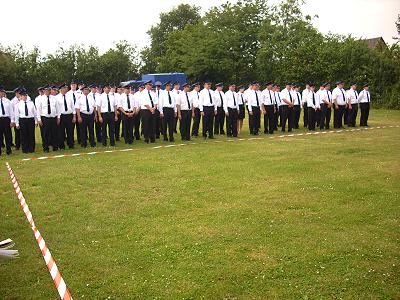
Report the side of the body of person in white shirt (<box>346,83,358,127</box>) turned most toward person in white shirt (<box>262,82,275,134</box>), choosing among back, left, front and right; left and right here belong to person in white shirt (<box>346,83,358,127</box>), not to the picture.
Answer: right

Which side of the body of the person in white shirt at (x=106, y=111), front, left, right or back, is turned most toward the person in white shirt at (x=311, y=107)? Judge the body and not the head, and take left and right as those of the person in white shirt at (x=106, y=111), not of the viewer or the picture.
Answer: left

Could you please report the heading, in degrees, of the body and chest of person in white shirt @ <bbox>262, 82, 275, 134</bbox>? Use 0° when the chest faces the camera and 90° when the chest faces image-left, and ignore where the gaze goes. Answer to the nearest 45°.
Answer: approximately 315°

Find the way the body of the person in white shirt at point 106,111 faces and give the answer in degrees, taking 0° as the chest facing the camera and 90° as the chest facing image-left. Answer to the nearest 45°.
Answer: approximately 0°

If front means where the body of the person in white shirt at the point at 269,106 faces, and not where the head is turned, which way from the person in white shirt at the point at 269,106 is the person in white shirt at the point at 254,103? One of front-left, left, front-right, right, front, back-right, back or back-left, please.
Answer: right

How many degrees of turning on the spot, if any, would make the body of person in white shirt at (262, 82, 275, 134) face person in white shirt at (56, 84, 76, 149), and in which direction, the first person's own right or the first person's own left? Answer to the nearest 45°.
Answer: approximately 90° to the first person's own right

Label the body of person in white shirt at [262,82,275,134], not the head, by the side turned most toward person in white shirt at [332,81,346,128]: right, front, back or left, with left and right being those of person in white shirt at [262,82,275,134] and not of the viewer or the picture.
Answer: left

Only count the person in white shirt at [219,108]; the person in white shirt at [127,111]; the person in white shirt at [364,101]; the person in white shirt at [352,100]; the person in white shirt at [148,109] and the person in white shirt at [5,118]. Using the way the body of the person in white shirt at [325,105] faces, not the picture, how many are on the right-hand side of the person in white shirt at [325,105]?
4

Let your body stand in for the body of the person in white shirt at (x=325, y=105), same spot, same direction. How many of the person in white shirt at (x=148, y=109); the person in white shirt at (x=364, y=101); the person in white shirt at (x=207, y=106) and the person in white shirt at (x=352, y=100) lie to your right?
2

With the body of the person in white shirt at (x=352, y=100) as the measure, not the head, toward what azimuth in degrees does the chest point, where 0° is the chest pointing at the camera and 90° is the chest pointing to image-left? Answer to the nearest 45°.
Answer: approximately 315°
